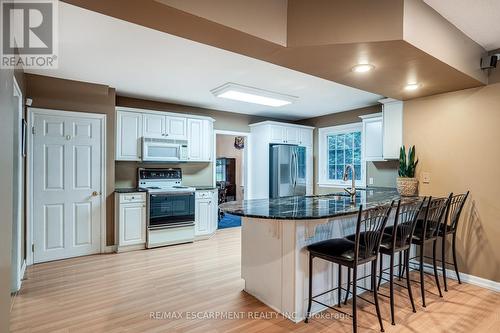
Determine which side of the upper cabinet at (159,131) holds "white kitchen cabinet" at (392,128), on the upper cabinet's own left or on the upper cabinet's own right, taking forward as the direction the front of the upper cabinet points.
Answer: on the upper cabinet's own left

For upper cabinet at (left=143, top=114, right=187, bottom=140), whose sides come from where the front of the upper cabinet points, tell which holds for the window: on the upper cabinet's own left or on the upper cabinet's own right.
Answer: on the upper cabinet's own left

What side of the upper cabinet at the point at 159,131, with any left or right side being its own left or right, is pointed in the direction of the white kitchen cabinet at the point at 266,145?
left

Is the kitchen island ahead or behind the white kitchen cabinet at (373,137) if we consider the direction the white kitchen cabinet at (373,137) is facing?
ahead

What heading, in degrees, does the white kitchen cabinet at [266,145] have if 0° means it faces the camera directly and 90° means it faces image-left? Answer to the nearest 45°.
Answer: approximately 315°

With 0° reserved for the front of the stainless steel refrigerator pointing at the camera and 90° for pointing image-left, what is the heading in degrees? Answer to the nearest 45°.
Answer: approximately 315°

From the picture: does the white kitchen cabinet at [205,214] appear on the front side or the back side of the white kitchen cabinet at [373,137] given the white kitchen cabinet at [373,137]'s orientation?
on the front side

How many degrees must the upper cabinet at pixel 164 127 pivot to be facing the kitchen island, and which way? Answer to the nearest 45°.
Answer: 0° — it already faces it

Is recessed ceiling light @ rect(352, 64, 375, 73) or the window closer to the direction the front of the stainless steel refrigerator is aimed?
the recessed ceiling light
